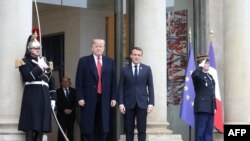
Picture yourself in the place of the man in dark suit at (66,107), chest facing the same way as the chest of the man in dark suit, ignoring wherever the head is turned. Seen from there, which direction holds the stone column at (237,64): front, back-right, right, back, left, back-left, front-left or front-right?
left

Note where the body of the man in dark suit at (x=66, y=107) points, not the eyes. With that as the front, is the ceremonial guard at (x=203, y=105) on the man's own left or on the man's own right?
on the man's own left

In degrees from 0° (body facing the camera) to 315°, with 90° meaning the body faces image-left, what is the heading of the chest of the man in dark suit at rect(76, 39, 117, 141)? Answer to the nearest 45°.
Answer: approximately 0°

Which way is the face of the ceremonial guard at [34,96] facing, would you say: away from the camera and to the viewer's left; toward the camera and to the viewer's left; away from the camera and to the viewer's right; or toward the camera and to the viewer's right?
toward the camera and to the viewer's right

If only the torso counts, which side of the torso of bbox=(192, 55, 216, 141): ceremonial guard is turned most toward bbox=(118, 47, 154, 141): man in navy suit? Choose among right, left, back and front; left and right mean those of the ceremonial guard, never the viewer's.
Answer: right

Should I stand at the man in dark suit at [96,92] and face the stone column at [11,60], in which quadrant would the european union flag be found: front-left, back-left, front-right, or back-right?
back-right

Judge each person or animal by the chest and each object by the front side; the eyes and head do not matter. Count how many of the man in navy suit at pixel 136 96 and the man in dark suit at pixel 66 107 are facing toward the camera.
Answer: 2

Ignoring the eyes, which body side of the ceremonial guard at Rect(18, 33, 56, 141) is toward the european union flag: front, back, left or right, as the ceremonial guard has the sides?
left
